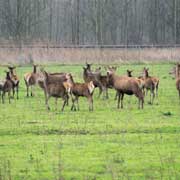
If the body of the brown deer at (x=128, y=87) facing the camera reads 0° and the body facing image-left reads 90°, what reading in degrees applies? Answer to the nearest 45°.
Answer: approximately 90°

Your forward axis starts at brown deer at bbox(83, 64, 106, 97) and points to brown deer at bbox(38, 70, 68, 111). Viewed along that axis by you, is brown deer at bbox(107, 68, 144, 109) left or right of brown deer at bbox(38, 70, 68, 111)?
left
